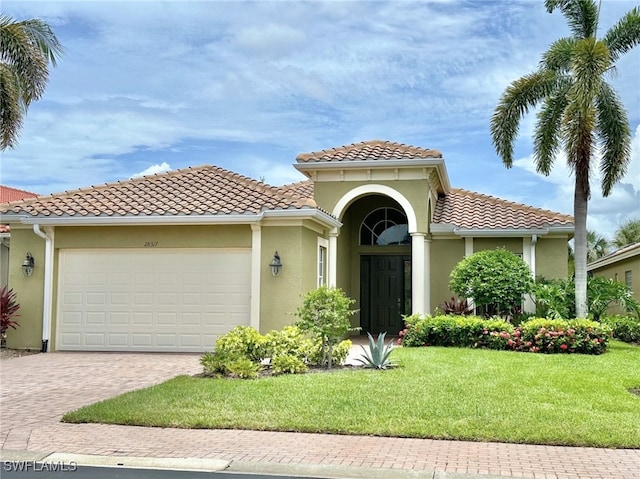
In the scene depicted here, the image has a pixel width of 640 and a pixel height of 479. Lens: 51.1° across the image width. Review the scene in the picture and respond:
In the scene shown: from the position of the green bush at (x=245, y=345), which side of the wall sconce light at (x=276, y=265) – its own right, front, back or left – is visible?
front

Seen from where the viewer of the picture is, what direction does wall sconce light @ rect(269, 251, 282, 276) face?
facing the viewer

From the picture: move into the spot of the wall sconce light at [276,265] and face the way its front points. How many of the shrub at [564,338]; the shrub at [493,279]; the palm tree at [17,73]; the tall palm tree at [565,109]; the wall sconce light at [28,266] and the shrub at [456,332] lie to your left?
4

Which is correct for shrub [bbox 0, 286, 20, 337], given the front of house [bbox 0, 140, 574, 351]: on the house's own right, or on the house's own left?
on the house's own right

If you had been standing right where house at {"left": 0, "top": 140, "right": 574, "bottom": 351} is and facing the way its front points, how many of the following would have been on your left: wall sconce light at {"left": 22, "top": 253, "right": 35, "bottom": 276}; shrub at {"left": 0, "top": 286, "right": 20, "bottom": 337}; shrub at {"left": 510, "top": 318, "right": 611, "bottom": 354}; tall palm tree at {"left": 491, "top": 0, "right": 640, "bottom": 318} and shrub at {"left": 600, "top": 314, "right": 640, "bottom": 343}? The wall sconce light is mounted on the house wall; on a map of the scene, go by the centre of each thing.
3

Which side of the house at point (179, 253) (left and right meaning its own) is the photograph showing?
front

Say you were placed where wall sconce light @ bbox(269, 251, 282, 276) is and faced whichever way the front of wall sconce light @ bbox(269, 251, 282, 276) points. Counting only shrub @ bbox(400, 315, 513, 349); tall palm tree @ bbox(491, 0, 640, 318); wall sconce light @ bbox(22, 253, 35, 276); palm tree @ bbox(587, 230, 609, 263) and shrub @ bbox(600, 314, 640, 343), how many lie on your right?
1

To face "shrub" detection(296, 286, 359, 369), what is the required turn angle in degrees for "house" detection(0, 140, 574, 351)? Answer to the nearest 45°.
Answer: approximately 45° to its left

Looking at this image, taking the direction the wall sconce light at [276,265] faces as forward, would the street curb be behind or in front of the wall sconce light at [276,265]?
in front

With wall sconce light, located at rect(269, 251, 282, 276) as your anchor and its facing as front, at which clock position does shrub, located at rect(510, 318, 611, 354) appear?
The shrub is roughly at 9 o'clock from the wall sconce light.

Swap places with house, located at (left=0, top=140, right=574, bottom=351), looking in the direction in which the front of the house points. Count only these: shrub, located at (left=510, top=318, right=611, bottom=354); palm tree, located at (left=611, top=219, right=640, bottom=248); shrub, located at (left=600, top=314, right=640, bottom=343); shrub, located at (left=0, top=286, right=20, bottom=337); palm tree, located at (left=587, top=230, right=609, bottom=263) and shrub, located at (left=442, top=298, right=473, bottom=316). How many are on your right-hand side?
1

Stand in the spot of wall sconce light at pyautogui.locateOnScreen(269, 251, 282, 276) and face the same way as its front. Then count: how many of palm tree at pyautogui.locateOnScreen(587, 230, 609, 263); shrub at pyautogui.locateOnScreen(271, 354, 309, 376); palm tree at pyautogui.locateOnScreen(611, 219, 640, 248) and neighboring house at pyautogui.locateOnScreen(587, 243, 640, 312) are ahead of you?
1

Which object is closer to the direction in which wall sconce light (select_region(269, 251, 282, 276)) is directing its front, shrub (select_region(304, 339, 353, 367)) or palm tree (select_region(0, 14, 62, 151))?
the shrub

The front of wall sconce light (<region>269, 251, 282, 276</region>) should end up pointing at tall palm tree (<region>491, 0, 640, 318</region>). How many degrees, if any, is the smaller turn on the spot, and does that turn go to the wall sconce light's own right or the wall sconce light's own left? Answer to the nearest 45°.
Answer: approximately 90° to the wall sconce light's own left

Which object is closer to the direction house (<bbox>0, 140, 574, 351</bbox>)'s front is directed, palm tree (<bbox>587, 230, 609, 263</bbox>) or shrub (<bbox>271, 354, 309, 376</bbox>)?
the shrub

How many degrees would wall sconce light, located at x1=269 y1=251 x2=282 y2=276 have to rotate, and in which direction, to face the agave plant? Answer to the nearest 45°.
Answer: approximately 45° to its left

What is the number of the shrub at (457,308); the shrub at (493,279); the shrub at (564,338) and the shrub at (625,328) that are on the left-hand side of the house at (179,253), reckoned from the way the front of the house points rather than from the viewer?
4
